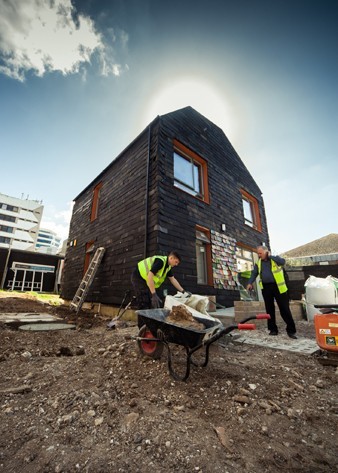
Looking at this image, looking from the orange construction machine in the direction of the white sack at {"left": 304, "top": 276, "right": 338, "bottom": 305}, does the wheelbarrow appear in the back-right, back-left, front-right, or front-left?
back-left

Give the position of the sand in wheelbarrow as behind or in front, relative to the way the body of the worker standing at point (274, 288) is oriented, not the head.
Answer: in front

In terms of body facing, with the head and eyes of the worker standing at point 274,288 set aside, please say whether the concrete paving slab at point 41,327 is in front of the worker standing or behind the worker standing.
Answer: in front

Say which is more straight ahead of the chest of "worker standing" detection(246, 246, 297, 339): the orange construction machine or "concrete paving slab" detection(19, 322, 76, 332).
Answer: the concrete paving slab

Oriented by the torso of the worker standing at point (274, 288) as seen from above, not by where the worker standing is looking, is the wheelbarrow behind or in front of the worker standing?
in front

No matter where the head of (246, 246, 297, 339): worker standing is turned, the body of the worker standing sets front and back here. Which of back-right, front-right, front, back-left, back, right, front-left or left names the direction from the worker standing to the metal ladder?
front-right

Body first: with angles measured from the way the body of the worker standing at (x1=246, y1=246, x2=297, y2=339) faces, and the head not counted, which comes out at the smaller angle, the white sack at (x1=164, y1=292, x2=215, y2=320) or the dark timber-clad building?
the white sack

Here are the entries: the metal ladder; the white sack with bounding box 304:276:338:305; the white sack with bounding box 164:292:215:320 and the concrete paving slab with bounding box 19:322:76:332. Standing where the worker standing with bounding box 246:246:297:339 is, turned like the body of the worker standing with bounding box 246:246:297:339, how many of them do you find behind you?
1

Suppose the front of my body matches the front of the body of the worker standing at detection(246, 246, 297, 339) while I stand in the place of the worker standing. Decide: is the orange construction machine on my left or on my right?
on my left

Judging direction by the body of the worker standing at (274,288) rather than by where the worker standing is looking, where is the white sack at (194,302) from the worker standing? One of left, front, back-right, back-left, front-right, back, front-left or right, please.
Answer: front

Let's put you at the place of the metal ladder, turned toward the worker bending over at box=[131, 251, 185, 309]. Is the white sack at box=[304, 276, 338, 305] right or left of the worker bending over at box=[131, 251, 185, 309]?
left

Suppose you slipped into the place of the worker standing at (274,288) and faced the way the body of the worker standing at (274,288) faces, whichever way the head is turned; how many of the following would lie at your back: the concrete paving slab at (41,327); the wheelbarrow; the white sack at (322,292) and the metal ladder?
1

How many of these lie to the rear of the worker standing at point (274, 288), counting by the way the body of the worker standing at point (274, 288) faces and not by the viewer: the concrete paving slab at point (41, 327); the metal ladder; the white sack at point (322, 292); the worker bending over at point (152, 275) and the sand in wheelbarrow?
1

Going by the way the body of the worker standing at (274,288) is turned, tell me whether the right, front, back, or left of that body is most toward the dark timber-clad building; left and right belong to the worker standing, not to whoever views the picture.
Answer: right

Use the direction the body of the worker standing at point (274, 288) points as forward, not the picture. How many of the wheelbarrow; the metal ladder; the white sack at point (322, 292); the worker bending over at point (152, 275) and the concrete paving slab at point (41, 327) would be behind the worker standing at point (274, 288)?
1

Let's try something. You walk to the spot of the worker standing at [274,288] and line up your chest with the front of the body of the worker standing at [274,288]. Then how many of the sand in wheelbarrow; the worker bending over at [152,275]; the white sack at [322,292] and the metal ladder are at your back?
1

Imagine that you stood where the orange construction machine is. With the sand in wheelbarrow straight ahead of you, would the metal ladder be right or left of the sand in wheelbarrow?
right

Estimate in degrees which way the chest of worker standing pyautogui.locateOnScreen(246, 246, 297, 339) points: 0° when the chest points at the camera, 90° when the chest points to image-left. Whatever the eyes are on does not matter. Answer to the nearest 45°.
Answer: approximately 45°
